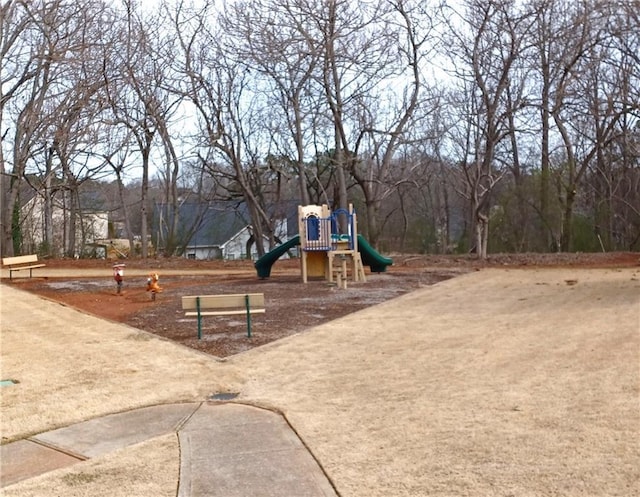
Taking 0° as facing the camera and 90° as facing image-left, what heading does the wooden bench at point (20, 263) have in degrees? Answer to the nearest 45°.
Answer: approximately 315°

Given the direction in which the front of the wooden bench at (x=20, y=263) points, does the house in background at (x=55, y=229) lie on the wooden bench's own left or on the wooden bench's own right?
on the wooden bench's own left
